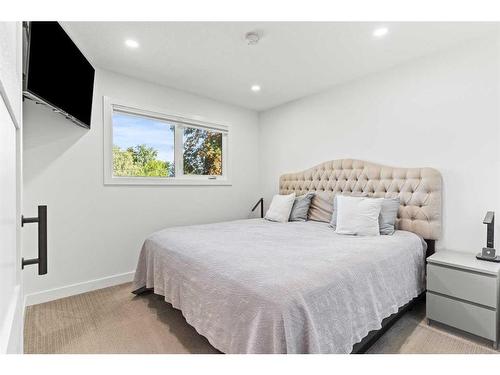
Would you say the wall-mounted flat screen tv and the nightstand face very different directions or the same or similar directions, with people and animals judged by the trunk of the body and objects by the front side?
very different directions

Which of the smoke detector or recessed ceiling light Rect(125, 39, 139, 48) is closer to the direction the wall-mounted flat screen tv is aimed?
the smoke detector

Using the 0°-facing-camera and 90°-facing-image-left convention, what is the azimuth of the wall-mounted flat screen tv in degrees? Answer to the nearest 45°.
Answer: approximately 315°

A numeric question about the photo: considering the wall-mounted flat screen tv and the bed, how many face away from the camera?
0

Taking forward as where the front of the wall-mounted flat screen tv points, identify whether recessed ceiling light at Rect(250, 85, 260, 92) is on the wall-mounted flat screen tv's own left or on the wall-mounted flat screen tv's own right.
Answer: on the wall-mounted flat screen tv's own left

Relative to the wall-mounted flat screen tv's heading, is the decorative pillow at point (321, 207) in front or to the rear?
in front

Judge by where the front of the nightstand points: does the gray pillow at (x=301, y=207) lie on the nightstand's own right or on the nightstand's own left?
on the nightstand's own right

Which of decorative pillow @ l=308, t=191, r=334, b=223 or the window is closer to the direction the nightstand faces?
the window

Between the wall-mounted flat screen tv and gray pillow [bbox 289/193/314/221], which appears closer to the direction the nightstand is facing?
the wall-mounted flat screen tv

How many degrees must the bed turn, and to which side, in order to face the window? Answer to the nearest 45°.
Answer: approximately 90° to its right

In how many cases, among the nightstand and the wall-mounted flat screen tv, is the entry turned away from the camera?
0

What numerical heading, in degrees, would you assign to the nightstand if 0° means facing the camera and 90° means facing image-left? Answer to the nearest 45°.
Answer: approximately 45°

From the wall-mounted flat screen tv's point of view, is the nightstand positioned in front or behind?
in front

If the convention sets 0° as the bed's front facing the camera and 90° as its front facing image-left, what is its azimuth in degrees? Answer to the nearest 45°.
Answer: approximately 45°
